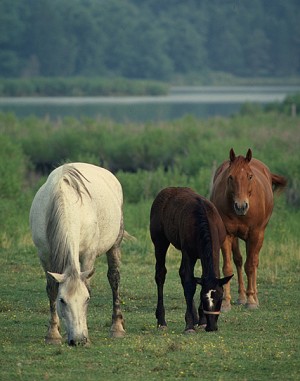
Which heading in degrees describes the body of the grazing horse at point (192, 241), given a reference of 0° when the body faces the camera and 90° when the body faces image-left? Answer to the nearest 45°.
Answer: approximately 315°

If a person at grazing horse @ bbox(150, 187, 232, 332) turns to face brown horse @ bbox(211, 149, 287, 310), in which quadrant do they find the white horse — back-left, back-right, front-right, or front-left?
back-left

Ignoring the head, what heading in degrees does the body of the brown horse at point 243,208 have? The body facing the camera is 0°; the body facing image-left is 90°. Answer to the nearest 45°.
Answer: approximately 0°

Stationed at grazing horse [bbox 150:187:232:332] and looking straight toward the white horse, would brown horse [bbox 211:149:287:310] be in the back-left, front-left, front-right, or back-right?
back-right

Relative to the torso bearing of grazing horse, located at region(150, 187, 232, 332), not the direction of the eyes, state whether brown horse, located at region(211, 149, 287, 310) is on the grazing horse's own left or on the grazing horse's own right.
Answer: on the grazing horse's own left

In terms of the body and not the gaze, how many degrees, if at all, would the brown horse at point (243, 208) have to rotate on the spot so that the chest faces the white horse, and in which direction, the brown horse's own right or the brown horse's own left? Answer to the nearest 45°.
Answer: approximately 45° to the brown horse's own right

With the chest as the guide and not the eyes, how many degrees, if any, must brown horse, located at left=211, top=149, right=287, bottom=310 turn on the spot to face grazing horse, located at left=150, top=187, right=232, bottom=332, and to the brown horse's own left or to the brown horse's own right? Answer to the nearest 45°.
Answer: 0° — it already faces it
